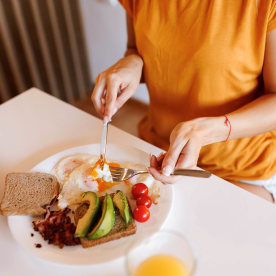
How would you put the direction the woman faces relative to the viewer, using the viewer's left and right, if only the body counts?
facing the viewer and to the left of the viewer
